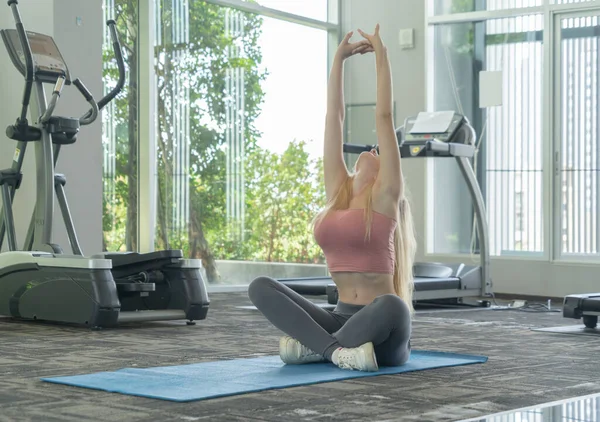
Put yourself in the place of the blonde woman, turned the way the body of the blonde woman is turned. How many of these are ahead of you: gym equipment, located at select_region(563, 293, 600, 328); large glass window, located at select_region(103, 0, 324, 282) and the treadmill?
0

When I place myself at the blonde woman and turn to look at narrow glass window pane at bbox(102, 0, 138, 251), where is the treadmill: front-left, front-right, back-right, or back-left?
front-right

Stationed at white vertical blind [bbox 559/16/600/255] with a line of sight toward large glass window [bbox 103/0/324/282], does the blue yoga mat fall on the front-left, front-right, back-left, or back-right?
front-left

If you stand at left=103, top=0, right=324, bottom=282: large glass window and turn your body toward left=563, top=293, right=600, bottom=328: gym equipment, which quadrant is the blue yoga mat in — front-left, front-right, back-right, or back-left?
front-right

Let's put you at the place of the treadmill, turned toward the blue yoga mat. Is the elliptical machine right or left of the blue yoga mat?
right

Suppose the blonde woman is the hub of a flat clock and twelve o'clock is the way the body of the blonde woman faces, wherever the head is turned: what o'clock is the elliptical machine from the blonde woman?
The elliptical machine is roughly at 3 o'clock from the blonde woman.

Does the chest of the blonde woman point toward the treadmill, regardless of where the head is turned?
no

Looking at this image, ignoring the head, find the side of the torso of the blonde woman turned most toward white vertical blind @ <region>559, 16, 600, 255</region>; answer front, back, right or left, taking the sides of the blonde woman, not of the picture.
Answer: back

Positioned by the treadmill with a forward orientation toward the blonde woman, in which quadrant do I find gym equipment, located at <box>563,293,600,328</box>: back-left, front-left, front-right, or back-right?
front-left

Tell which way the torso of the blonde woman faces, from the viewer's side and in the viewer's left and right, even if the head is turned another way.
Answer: facing the viewer and to the left of the viewer

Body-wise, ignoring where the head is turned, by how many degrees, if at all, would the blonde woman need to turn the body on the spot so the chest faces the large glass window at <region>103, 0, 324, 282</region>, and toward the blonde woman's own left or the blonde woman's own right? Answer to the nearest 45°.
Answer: approximately 135° to the blonde woman's own right

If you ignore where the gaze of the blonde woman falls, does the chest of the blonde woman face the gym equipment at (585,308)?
no

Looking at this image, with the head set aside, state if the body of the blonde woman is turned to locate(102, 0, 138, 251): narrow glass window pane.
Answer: no
